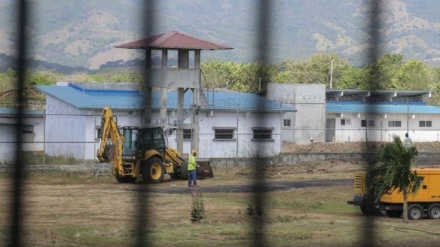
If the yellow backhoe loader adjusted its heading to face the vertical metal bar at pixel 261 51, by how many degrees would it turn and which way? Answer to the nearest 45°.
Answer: approximately 135° to its right

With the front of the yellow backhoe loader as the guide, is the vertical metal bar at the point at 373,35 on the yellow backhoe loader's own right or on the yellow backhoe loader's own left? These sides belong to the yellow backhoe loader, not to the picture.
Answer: on the yellow backhoe loader's own right

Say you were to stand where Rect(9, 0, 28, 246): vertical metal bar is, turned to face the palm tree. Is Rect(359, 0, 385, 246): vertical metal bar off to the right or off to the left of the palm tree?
right

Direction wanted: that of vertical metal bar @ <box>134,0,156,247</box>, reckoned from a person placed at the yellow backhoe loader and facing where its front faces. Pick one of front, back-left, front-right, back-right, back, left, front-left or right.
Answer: back-right

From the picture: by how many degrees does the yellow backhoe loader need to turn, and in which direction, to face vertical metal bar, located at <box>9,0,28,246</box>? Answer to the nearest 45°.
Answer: approximately 135° to its right

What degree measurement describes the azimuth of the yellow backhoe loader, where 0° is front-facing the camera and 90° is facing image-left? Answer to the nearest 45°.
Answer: approximately 225°

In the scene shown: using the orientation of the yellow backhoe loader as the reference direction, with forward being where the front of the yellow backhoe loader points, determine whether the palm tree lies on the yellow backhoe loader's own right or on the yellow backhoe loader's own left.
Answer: on the yellow backhoe loader's own right
